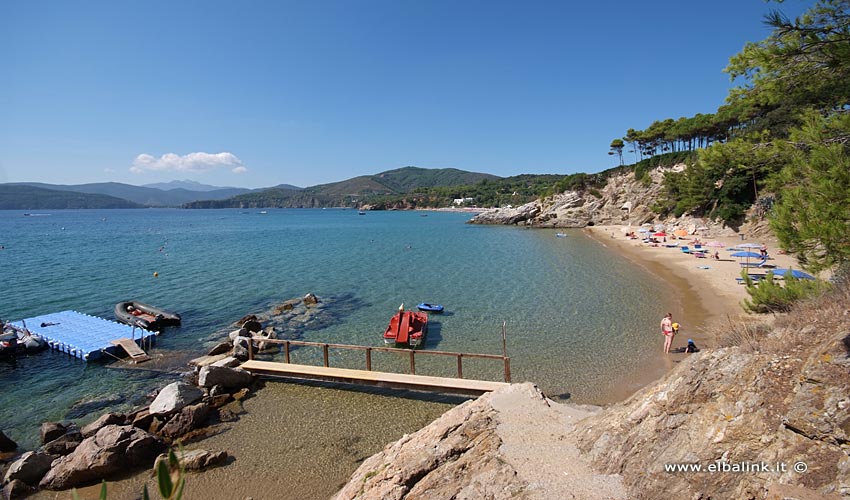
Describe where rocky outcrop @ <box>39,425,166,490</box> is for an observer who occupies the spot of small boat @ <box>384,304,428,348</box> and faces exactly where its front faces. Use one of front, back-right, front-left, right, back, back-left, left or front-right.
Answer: front-right

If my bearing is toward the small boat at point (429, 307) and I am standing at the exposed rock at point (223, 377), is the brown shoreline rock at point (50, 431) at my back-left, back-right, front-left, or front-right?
back-left

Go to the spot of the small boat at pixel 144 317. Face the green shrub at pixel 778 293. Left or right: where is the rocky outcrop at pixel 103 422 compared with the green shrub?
right

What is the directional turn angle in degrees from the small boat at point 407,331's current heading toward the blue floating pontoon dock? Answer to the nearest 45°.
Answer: approximately 90° to its right

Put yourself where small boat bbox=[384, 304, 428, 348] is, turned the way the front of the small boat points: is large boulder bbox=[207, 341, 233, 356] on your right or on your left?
on your right
